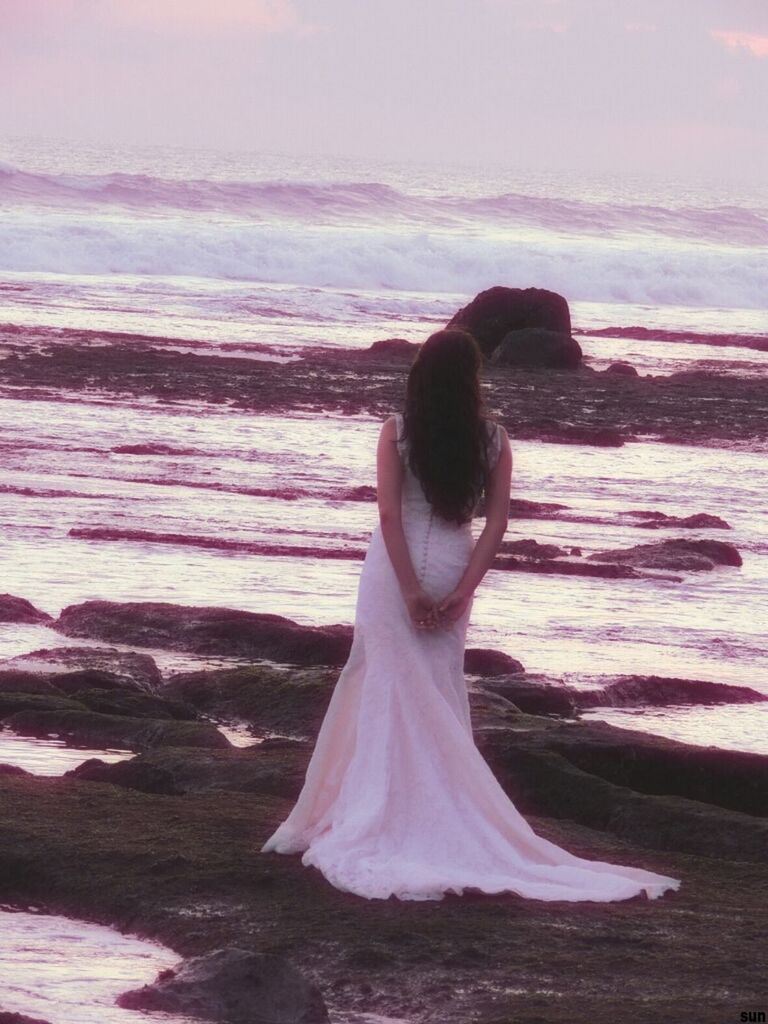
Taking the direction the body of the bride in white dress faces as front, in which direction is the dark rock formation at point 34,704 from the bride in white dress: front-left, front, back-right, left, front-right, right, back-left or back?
front-left

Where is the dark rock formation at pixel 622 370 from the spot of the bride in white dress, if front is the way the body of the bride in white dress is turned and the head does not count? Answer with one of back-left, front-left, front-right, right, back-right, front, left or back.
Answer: front

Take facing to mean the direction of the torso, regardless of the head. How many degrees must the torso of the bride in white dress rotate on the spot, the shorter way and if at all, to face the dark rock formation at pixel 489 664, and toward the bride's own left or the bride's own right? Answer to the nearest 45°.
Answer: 0° — they already face it

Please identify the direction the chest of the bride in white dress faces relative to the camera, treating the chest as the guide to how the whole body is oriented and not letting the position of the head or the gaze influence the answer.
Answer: away from the camera

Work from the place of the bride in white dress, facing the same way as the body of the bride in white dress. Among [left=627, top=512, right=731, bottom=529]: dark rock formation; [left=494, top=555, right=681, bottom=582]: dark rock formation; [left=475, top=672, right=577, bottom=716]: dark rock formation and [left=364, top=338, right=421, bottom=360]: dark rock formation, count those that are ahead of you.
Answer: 4

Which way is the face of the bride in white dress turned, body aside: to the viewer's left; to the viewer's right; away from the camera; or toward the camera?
away from the camera

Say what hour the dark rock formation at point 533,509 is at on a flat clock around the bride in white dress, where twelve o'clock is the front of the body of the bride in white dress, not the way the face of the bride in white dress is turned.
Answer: The dark rock formation is roughly at 12 o'clock from the bride in white dress.

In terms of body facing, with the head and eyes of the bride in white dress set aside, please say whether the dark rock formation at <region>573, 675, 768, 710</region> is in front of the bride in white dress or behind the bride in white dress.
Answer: in front

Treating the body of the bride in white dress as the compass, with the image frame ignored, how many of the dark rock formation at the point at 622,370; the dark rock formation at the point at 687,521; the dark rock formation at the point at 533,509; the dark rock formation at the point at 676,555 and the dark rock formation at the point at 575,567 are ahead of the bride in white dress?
5

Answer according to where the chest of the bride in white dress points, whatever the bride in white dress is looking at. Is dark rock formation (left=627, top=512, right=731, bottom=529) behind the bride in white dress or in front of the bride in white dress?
in front

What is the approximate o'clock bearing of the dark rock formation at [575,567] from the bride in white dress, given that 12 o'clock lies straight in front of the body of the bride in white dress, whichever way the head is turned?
The dark rock formation is roughly at 12 o'clock from the bride in white dress.

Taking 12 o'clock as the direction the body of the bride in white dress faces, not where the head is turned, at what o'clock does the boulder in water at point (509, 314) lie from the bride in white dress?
The boulder in water is roughly at 12 o'clock from the bride in white dress.

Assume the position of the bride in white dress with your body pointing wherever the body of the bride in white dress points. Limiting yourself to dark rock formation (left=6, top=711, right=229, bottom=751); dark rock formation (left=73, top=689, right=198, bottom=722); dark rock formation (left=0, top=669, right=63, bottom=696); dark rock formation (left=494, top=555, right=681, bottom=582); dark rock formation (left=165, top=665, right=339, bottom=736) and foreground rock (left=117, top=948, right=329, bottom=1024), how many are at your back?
1

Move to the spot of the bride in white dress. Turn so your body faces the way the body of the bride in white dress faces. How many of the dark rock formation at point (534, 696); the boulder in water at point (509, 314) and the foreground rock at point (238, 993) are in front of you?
2

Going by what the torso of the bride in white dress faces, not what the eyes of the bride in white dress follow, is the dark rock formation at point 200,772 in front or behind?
in front

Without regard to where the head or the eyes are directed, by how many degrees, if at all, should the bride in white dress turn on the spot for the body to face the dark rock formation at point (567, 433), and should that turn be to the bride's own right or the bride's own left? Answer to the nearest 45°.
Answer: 0° — they already face it

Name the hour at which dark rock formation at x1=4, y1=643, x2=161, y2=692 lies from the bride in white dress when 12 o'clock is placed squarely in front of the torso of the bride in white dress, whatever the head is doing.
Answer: The dark rock formation is roughly at 11 o'clock from the bride in white dress.

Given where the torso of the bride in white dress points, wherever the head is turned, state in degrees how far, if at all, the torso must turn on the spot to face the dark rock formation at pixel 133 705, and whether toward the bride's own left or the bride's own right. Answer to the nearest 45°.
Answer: approximately 45° to the bride's own left

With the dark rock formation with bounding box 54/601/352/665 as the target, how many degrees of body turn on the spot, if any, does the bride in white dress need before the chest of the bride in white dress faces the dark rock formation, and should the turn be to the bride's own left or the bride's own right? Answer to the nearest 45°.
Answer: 0° — they already face it

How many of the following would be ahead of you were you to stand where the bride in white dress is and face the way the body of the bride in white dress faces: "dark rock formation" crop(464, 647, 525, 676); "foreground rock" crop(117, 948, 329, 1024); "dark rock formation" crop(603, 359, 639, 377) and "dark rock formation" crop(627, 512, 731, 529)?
3

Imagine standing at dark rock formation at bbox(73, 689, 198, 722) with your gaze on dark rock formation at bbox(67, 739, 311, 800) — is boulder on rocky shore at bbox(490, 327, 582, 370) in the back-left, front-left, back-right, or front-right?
back-left
